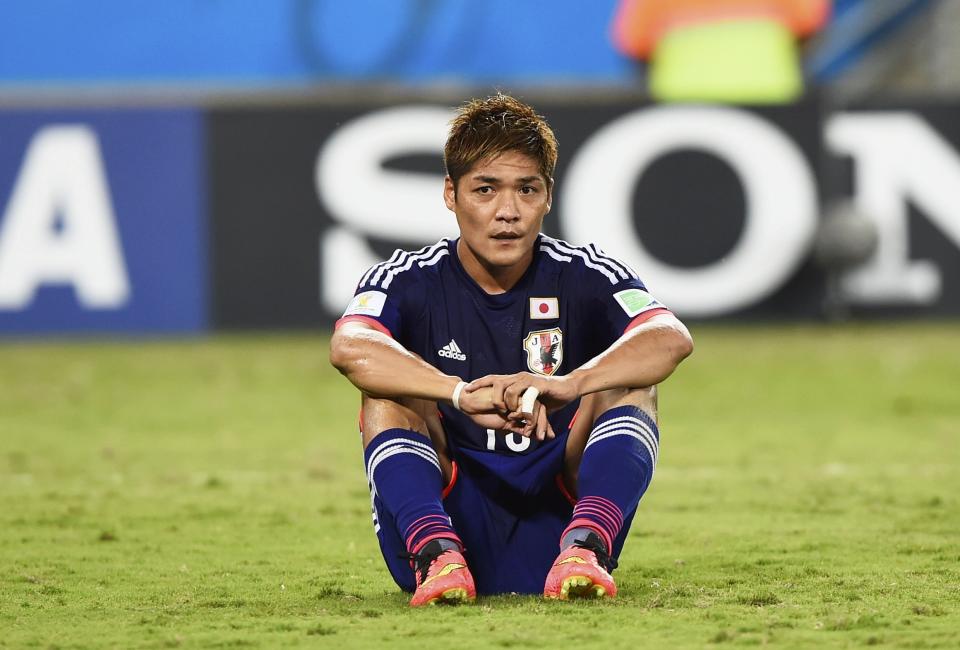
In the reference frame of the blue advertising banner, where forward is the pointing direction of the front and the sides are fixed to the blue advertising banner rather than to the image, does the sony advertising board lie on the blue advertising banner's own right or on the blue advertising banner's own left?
on the blue advertising banner's own left

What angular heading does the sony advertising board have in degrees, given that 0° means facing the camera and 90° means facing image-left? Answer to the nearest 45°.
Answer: approximately 0°

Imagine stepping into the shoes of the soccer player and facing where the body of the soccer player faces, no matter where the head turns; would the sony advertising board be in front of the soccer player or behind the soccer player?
behind

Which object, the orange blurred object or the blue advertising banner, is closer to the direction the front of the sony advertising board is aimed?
the blue advertising banner

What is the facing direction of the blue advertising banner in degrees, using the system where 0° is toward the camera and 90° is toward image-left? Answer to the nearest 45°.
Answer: approximately 0°

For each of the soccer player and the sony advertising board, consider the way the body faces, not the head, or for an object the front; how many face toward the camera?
2

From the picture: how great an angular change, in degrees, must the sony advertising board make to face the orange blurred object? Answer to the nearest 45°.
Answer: approximately 180°

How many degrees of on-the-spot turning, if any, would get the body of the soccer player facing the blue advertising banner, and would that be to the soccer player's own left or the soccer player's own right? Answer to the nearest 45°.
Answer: approximately 180°

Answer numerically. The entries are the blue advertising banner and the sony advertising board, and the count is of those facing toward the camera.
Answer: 2
